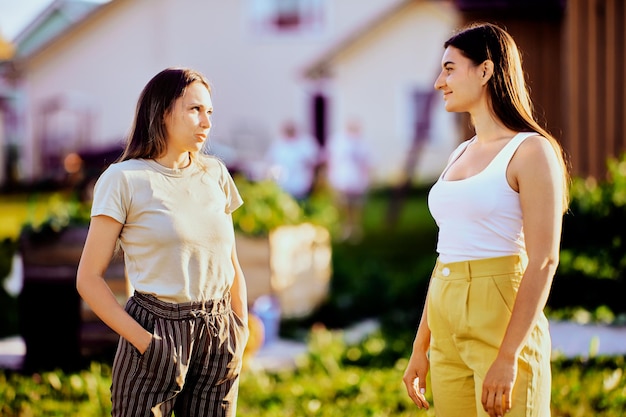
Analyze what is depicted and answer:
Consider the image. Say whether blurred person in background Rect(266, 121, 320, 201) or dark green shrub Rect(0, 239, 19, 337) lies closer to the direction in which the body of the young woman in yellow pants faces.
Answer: the dark green shrub

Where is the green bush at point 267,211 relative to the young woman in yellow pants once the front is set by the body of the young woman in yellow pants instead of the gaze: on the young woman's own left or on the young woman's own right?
on the young woman's own right

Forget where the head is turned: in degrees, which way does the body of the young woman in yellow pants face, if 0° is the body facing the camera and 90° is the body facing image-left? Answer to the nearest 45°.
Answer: approximately 45°

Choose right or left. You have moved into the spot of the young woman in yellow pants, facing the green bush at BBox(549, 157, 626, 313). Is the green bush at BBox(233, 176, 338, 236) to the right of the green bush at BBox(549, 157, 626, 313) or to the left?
left

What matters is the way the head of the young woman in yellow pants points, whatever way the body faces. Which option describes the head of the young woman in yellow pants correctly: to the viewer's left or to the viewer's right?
to the viewer's left

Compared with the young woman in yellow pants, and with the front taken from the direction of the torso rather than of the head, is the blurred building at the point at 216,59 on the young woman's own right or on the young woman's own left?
on the young woman's own right

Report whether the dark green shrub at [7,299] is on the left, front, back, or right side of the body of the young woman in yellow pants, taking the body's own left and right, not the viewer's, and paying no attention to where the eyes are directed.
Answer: right

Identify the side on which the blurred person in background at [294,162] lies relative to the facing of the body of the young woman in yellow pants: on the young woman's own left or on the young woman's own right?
on the young woman's own right

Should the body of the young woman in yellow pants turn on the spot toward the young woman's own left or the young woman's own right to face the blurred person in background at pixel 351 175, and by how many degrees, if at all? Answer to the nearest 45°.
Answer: approximately 135° to the young woman's own right
